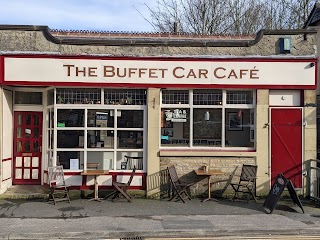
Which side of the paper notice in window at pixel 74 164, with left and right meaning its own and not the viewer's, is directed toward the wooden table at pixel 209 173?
left

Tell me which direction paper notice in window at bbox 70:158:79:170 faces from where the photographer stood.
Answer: facing the viewer

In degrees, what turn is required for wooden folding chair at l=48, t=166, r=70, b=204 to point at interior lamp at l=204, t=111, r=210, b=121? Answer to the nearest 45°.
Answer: approximately 45° to its left

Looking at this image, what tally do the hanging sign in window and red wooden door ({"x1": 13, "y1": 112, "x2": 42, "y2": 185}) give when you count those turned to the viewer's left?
0

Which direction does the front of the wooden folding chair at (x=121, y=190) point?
to the viewer's left

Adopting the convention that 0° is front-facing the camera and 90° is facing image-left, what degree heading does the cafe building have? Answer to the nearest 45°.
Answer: approximately 0°

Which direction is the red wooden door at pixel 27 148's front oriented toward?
toward the camera

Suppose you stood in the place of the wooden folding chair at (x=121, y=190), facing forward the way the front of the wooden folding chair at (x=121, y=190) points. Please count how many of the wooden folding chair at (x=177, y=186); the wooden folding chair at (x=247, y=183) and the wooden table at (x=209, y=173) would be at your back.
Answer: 3

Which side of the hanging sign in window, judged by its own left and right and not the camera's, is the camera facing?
front

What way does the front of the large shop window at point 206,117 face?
toward the camera

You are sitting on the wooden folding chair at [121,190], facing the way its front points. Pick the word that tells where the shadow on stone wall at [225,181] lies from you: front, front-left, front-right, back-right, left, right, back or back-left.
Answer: back

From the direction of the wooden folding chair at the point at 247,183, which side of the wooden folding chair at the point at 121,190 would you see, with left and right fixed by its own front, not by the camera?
back
